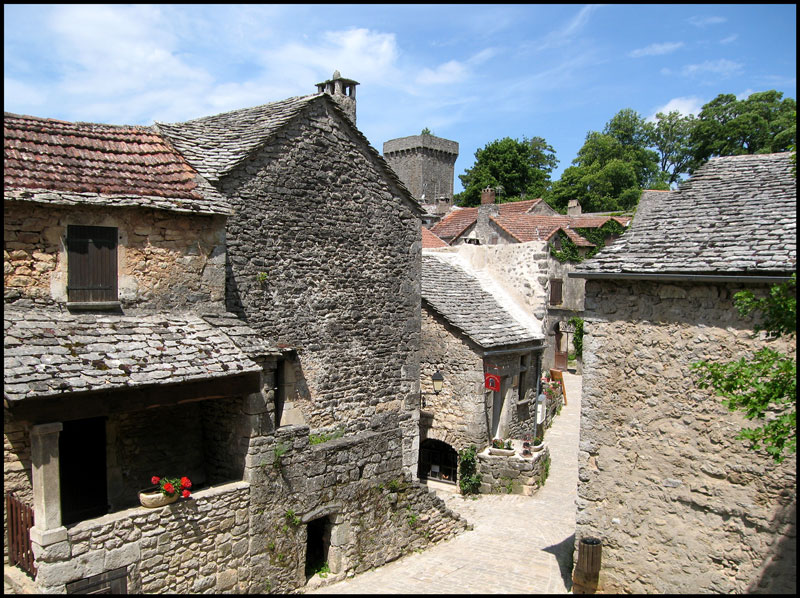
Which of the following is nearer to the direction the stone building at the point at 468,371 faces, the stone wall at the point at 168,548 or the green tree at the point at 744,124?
the stone wall

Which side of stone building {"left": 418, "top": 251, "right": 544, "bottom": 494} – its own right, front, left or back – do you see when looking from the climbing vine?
left

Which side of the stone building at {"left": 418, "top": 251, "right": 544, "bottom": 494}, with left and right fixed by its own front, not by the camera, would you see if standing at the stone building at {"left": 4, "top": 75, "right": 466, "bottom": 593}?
right

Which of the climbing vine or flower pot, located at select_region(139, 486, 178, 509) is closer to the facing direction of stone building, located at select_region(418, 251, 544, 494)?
the flower pot

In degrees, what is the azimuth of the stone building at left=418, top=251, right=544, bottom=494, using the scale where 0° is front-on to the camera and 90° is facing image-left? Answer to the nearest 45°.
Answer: approximately 315°

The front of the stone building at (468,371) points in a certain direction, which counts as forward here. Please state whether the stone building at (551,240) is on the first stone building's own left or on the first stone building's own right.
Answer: on the first stone building's own left

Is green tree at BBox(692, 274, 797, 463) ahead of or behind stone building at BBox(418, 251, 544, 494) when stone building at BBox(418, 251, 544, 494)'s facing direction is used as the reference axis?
ahead

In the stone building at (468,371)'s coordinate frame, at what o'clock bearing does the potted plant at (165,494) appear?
The potted plant is roughly at 2 o'clock from the stone building.
